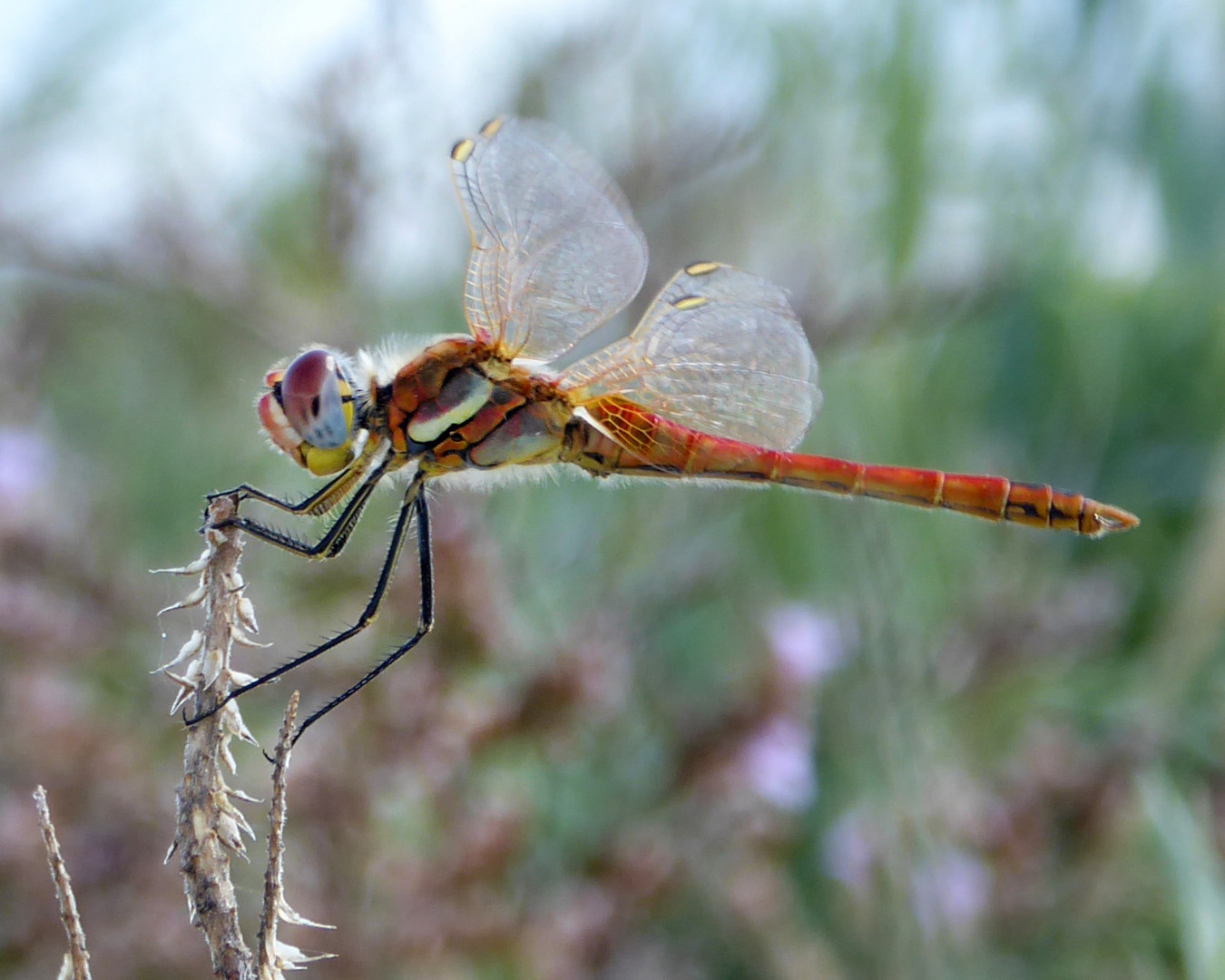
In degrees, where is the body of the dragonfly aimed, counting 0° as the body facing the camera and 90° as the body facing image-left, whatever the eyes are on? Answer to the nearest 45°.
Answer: approximately 90°
